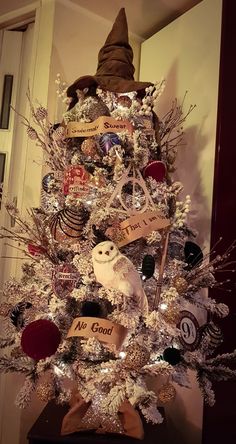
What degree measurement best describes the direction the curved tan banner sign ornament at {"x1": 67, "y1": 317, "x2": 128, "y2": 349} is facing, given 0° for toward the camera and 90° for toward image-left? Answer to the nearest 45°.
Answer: approximately 0°

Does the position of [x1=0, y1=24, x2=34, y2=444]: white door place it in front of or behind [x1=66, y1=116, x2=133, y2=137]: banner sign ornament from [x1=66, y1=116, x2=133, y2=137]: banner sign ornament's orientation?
behind

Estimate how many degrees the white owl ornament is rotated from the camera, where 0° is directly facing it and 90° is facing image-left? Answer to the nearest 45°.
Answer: approximately 45°

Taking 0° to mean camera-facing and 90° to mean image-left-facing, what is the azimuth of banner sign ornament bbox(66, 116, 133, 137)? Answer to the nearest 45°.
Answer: approximately 0°

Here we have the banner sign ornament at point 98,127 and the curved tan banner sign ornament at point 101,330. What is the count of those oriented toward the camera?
2
